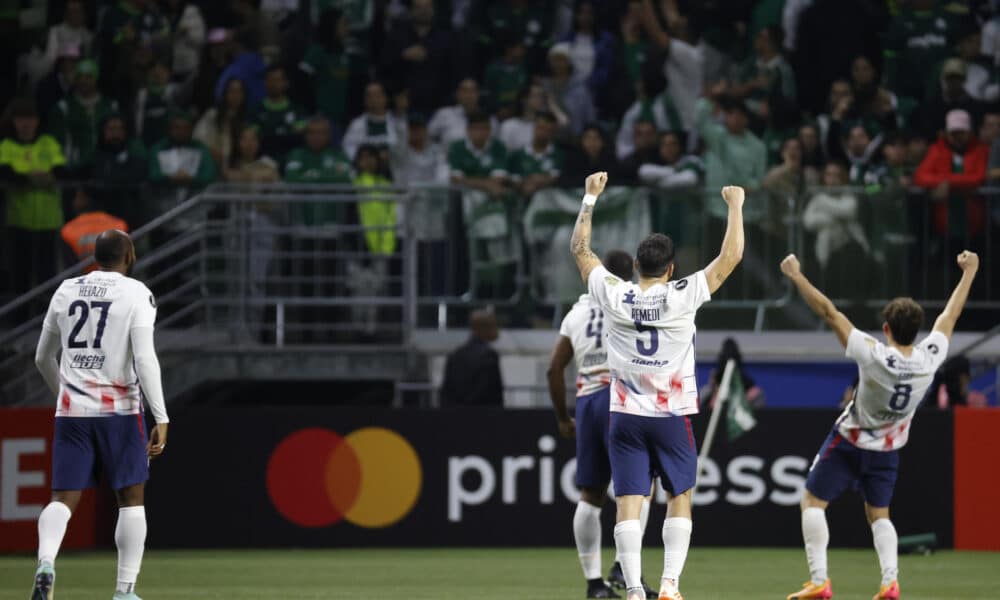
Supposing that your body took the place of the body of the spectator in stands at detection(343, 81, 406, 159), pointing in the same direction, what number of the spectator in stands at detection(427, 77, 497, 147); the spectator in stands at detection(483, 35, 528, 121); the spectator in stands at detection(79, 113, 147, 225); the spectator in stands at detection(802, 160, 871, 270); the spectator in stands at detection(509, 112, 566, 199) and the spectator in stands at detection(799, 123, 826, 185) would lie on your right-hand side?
1

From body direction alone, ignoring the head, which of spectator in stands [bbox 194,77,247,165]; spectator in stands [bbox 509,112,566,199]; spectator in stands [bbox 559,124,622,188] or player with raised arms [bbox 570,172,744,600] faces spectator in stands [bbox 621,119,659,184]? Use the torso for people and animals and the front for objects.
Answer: the player with raised arms

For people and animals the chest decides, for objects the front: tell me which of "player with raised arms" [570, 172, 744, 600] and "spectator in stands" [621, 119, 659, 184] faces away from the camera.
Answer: the player with raised arms

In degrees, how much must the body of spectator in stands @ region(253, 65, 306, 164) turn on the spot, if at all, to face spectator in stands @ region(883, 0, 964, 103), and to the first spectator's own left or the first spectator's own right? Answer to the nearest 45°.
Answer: approximately 90° to the first spectator's own left

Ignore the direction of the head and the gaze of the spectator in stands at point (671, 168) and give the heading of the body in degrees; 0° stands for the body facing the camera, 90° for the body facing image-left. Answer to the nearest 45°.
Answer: approximately 0°

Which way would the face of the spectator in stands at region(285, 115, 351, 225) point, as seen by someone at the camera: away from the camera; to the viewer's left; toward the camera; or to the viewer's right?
toward the camera

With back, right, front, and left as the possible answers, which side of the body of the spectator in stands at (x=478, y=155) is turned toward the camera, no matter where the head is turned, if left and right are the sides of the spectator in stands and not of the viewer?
front

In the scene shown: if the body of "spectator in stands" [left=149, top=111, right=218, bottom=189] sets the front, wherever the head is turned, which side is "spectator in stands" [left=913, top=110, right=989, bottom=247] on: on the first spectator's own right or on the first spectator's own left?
on the first spectator's own left

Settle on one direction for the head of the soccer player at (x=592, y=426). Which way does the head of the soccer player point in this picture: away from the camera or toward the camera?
away from the camera

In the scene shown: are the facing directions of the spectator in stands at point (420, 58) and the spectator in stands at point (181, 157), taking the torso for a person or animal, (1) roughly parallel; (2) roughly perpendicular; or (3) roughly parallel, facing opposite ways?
roughly parallel

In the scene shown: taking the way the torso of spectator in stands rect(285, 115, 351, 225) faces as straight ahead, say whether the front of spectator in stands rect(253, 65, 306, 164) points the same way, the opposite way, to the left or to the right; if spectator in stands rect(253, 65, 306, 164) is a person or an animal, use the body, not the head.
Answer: the same way

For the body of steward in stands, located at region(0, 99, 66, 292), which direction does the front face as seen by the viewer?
toward the camera

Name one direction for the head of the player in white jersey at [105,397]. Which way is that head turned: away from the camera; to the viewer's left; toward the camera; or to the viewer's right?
away from the camera

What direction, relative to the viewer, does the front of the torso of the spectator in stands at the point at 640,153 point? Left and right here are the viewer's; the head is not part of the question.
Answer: facing the viewer

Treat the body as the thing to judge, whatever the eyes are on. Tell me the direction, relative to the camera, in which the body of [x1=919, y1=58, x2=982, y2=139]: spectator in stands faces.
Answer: toward the camera

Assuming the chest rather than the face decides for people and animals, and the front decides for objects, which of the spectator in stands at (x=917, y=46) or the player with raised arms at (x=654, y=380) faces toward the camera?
the spectator in stands
